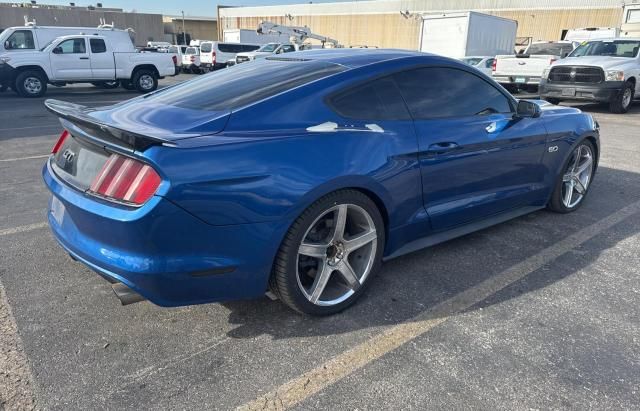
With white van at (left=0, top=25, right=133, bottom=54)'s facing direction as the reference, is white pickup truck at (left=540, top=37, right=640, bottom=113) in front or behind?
behind

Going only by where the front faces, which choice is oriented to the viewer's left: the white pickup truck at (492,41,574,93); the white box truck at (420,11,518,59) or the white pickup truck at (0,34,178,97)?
the white pickup truck at (0,34,178,97)

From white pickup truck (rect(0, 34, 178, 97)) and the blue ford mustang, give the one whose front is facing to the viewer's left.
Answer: the white pickup truck

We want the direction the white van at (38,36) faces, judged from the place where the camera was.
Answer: facing to the left of the viewer

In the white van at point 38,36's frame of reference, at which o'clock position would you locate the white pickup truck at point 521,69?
The white pickup truck is roughly at 7 o'clock from the white van.

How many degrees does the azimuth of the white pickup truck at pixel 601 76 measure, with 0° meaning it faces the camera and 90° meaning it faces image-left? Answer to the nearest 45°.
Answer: approximately 45°

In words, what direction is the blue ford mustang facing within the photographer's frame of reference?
facing away from the viewer and to the right of the viewer

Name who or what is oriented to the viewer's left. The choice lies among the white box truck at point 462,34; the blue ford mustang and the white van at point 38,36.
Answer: the white van

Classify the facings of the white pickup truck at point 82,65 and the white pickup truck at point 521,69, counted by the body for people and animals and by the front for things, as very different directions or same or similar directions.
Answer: very different directions

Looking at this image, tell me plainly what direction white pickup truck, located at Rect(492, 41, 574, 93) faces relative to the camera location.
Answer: facing away from the viewer and to the right of the viewer

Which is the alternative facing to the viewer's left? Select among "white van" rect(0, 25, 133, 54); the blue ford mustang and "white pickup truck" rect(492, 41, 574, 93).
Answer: the white van

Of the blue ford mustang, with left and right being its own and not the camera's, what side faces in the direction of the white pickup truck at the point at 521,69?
front

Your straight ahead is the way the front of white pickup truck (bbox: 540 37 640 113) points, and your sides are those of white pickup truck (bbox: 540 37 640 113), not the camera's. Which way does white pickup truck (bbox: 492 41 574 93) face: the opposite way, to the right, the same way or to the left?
the opposite way

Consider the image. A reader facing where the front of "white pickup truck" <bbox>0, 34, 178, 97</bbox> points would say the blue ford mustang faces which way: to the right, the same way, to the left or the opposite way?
the opposite way

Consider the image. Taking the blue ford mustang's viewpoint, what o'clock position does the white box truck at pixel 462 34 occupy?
The white box truck is roughly at 11 o'clock from the blue ford mustang.

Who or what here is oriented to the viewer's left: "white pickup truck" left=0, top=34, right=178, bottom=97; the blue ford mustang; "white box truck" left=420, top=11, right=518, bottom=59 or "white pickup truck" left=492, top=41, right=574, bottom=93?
"white pickup truck" left=0, top=34, right=178, bottom=97

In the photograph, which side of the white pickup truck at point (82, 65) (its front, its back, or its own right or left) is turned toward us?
left

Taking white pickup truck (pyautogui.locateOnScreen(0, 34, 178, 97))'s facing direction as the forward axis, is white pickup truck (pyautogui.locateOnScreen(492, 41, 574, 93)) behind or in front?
behind
